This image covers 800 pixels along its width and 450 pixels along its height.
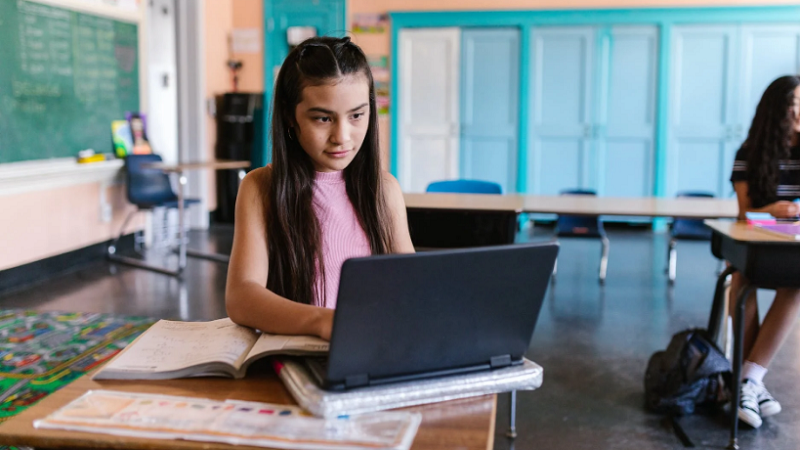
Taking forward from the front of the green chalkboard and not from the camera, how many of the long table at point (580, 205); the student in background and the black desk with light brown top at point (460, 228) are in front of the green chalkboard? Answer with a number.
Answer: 3

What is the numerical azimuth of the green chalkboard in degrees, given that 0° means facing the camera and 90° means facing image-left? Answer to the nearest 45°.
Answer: approximately 315°

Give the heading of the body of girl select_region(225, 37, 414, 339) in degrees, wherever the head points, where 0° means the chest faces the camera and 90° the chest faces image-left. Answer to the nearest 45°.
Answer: approximately 315°

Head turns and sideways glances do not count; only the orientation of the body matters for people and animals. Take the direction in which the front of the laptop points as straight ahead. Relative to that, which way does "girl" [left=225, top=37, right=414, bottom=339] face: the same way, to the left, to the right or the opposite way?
the opposite way

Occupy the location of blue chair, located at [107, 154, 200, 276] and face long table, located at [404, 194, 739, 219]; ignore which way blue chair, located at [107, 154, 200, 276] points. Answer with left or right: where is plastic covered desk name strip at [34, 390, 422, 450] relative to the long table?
right

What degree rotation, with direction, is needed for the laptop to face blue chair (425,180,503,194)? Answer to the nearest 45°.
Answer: approximately 45° to its right

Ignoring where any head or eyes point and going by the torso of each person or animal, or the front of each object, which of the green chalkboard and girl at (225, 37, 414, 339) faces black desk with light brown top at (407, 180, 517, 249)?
the green chalkboard

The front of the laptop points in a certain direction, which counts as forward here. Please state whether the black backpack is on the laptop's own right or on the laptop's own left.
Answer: on the laptop's own right

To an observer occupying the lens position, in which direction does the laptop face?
facing away from the viewer and to the left of the viewer
